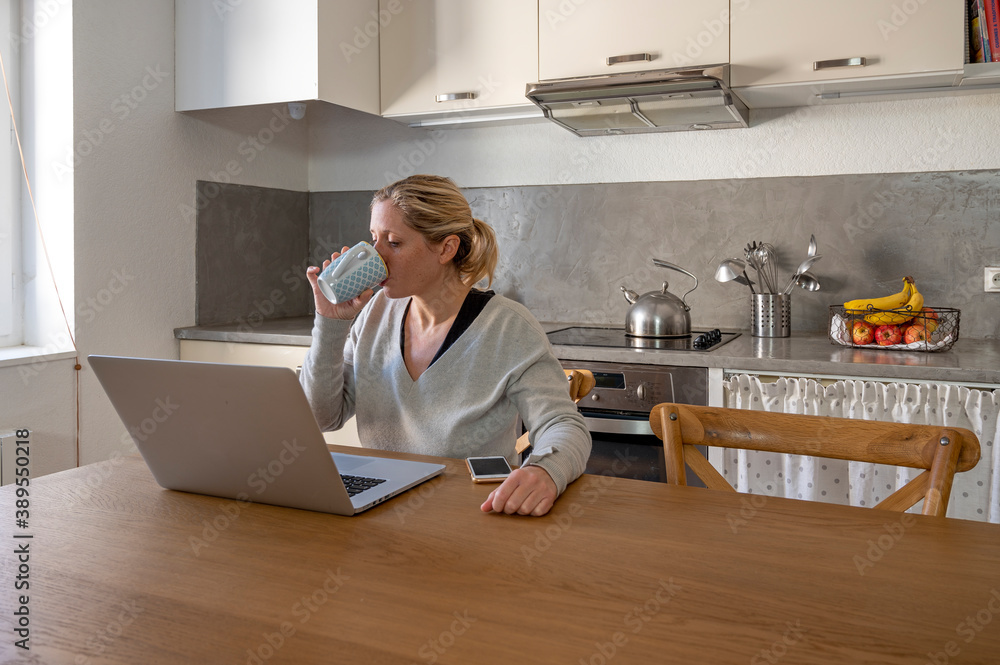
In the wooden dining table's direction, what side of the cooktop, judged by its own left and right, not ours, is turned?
front

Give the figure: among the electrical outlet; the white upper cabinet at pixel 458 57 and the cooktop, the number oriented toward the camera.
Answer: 3

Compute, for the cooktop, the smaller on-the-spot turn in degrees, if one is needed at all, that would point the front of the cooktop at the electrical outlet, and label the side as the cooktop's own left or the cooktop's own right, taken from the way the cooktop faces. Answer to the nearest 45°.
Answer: approximately 90° to the cooktop's own left

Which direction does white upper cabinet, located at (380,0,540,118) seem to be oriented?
toward the camera

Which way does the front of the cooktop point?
toward the camera

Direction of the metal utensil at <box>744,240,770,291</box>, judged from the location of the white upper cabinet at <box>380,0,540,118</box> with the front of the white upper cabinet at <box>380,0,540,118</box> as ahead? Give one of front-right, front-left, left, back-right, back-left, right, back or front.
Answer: left

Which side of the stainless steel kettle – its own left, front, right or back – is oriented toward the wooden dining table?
left

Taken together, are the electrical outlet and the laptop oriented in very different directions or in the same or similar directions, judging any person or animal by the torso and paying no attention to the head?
very different directions
